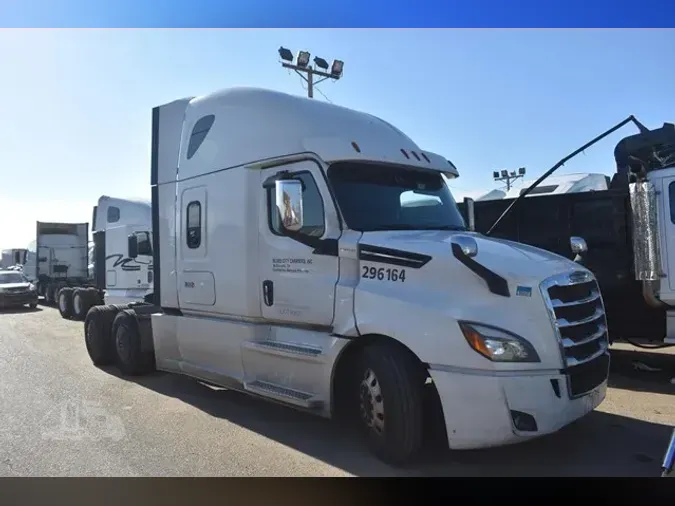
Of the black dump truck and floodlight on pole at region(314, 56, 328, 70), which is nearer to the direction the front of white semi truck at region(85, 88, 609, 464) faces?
the black dump truck

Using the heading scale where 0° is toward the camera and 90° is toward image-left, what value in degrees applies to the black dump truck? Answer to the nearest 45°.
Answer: approximately 270°

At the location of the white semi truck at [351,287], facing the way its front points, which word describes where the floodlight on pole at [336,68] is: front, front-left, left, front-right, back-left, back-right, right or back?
back-left

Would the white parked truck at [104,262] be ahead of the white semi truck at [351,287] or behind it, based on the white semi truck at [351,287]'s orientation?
behind

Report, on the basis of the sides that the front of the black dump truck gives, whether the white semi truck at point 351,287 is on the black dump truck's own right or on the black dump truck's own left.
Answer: on the black dump truck's own right

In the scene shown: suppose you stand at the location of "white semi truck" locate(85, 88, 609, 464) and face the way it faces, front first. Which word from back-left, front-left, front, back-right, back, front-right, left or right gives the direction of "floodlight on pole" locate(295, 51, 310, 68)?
back-left

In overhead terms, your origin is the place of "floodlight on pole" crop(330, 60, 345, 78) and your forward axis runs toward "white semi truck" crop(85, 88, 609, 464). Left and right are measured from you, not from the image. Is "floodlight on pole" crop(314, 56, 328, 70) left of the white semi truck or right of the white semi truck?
right

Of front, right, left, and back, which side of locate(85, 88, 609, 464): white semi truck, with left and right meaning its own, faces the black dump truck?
left

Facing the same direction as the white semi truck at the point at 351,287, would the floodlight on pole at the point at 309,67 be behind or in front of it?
behind

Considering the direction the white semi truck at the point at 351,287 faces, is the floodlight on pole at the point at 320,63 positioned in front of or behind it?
behind

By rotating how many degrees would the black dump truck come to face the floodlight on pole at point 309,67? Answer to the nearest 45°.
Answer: approximately 135° to its left

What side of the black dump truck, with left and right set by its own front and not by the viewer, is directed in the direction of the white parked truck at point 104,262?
back

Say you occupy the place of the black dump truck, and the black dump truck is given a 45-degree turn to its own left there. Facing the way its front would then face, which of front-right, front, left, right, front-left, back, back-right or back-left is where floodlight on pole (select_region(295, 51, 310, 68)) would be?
left

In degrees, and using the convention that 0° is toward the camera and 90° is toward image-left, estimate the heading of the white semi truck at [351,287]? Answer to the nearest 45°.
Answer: approximately 315°
